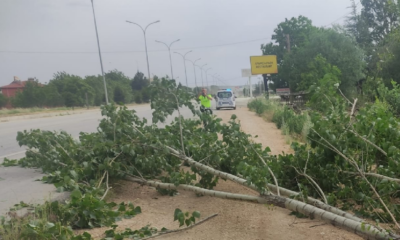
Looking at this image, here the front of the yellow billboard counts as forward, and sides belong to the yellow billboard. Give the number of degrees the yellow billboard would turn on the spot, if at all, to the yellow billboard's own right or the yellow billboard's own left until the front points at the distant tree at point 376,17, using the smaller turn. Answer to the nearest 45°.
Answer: approximately 90° to the yellow billboard's own left

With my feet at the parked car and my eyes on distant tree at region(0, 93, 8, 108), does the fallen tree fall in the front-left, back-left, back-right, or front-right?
back-left

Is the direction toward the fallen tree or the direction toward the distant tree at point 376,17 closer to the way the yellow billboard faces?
the fallen tree

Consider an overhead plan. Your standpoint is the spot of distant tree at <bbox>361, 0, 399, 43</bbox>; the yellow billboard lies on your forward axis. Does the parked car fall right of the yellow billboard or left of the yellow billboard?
left

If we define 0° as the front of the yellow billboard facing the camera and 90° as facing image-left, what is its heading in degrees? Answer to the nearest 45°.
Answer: approximately 0°

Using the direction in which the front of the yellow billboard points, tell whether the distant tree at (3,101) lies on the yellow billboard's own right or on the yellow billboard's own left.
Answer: on the yellow billboard's own right

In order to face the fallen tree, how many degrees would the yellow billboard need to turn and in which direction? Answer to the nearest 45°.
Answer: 0° — it already faces it
